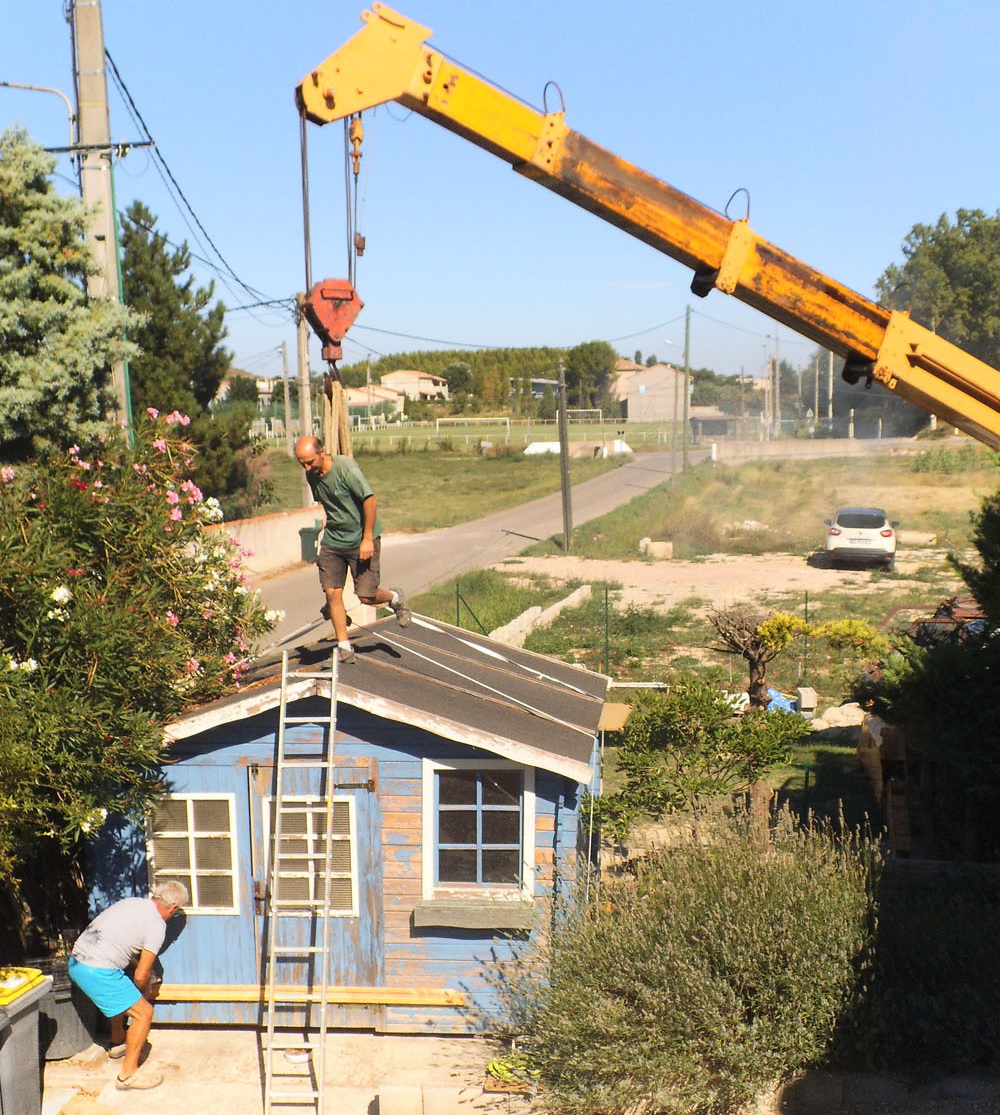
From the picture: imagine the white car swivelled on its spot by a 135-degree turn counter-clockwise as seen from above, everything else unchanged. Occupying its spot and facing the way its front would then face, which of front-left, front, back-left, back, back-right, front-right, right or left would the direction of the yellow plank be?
front-left

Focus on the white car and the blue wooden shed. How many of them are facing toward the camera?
1

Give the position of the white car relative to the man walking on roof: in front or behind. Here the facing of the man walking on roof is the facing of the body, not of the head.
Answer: behind

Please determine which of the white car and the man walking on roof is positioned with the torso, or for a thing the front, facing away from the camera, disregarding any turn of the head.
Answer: the white car

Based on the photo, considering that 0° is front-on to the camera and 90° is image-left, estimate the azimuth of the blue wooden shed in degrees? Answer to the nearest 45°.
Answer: approximately 0°

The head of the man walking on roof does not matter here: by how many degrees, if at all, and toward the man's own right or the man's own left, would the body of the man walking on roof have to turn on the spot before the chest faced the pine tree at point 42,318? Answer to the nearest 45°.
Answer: approximately 90° to the man's own right

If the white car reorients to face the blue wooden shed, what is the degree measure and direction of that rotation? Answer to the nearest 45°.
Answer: approximately 180°

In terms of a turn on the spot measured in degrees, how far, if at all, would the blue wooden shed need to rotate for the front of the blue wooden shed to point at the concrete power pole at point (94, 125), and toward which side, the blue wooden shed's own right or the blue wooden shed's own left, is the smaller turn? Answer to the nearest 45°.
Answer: approximately 135° to the blue wooden shed's own right

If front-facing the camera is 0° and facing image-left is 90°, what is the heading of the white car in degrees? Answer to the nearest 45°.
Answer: approximately 180°

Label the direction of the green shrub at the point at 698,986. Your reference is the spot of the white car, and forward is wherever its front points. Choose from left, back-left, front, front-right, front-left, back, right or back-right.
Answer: back

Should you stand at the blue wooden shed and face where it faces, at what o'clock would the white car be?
The white car is roughly at 7 o'clock from the blue wooden shed.
